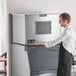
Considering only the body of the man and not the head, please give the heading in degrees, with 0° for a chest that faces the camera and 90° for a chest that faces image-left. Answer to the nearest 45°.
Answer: approximately 90°
